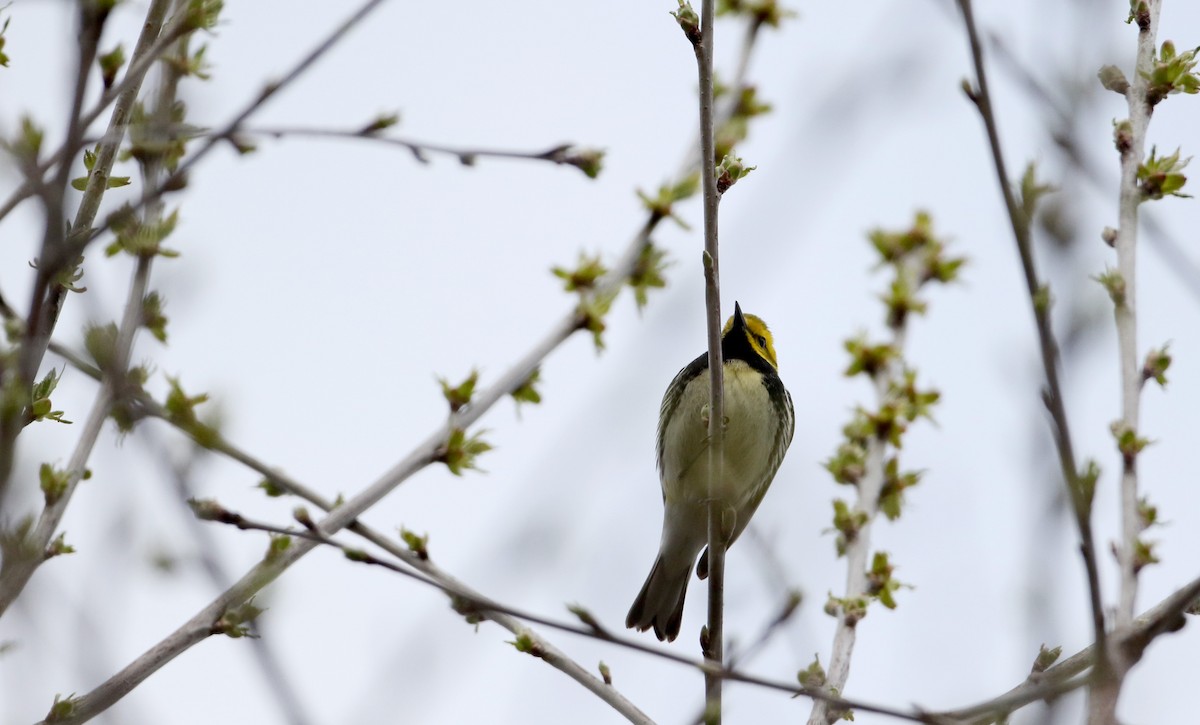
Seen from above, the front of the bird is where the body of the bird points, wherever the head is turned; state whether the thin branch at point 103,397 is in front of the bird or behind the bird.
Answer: in front

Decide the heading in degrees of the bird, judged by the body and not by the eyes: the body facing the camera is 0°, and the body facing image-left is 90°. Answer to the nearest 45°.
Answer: approximately 0°
